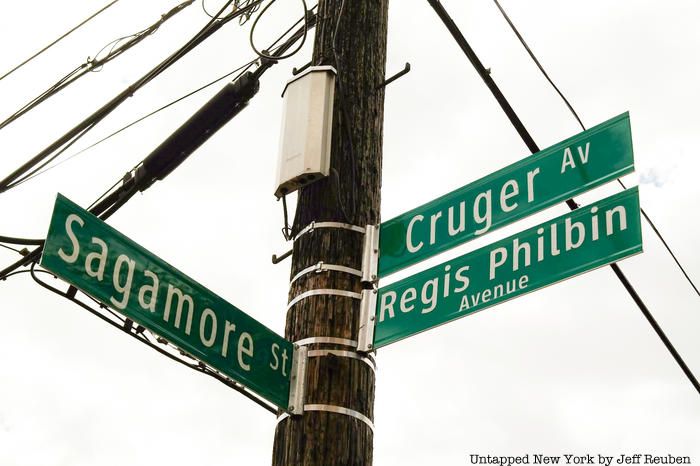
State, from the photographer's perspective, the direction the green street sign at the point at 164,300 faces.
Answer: facing the viewer and to the right of the viewer

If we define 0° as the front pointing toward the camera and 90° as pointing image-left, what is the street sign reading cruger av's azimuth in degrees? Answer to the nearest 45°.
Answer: approximately 45°

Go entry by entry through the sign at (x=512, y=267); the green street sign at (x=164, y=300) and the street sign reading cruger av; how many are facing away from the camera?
0

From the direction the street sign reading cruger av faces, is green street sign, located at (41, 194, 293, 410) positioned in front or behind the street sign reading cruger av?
in front

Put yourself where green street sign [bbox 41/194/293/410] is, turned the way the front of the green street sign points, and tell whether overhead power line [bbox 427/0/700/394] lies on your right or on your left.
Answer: on your left

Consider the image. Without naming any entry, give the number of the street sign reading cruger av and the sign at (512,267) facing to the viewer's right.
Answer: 0

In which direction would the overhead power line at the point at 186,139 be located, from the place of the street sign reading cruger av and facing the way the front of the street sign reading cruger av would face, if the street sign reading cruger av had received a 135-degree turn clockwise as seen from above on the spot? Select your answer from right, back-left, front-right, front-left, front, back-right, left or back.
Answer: front-left

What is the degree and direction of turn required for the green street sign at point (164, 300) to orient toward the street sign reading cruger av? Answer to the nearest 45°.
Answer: approximately 45° to its left

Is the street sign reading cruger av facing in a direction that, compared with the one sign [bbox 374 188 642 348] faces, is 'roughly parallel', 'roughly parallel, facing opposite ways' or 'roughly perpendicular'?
roughly parallel

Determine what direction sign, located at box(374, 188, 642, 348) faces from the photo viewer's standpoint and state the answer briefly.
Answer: facing the viewer and to the left of the viewer

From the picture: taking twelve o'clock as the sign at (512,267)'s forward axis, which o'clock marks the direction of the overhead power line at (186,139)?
The overhead power line is roughly at 3 o'clock from the sign.

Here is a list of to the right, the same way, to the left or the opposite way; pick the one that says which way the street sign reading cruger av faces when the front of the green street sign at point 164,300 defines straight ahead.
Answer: to the right
